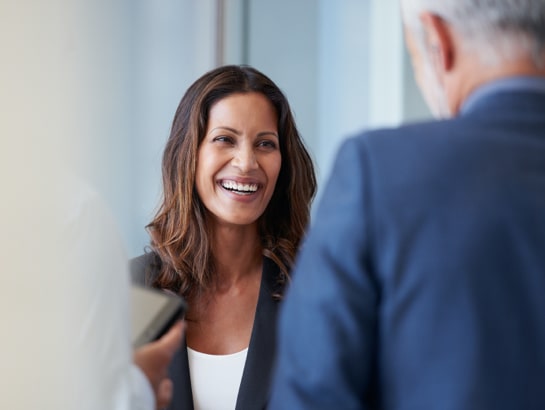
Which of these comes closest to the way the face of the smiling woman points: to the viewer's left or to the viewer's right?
to the viewer's right

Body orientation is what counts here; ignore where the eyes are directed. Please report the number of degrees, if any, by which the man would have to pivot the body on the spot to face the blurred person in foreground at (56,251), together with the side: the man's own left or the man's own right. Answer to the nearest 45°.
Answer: approximately 45° to the man's own left

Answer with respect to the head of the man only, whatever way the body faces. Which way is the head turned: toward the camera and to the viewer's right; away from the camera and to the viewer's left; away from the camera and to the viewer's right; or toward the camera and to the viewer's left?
away from the camera and to the viewer's left

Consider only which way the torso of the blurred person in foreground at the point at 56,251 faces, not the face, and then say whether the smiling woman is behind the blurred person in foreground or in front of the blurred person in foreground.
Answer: in front

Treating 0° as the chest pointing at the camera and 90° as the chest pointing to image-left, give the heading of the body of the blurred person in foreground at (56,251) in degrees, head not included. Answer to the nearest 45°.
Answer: approximately 225°

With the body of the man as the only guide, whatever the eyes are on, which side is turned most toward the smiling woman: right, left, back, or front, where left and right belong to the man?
front

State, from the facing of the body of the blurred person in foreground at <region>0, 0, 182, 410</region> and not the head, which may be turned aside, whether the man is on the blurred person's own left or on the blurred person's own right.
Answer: on the blurred person's own right

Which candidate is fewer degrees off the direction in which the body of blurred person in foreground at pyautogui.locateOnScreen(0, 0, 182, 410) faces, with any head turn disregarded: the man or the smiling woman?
the smiling woman
